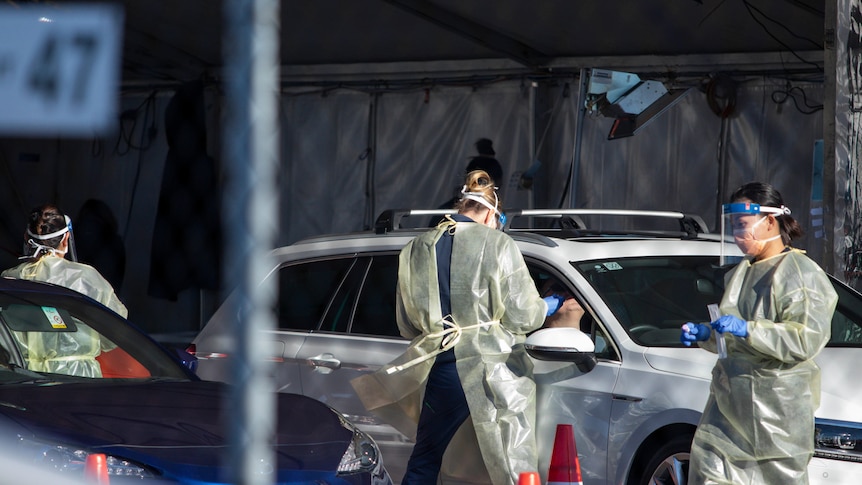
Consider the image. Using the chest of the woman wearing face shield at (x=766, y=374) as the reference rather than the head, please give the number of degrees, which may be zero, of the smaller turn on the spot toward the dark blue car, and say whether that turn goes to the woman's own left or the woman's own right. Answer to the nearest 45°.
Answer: approximately 45° to the woman's own right

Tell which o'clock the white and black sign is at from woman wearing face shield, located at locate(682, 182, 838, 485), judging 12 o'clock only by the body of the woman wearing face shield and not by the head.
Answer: The white and black sign is roughly at 12 o'clock from the woman wearing face shield.

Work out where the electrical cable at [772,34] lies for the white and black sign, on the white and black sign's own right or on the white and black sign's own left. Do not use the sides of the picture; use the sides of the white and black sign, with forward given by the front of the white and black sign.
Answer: on the white and black sign's own left

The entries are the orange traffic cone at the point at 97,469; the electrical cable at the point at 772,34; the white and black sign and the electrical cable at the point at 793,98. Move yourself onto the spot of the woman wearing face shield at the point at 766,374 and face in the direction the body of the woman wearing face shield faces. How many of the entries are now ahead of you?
2

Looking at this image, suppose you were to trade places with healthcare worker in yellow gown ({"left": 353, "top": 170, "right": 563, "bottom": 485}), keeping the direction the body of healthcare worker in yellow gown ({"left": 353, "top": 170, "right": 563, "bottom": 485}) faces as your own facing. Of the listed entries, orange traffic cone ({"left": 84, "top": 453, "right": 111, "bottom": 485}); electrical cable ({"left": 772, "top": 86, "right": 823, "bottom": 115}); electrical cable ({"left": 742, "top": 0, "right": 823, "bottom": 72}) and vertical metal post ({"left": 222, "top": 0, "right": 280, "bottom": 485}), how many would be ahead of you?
2

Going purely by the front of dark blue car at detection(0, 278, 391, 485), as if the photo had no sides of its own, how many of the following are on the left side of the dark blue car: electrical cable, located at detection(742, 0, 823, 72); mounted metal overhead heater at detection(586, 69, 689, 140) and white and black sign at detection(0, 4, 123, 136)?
2

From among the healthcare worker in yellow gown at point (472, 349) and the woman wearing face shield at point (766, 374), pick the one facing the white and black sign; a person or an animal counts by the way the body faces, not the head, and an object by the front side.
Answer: the woman wearing face shield

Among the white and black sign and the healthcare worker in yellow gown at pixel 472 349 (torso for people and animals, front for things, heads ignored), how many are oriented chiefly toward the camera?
1

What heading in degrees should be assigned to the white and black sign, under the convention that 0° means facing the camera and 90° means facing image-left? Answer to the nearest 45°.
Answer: approximately 0°

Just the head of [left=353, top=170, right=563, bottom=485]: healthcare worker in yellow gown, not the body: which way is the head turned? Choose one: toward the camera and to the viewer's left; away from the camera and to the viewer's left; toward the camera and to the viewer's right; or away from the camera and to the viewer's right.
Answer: away from the camera and to the viewer's right

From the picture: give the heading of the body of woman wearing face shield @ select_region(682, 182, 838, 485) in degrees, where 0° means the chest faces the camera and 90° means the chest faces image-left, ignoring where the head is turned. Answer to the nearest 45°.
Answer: approximately 45°
